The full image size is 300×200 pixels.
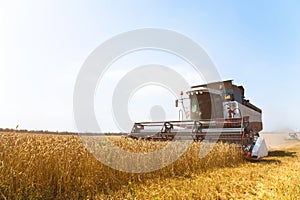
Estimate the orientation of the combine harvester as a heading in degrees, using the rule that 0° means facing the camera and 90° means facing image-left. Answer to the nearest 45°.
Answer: approximately 45°
